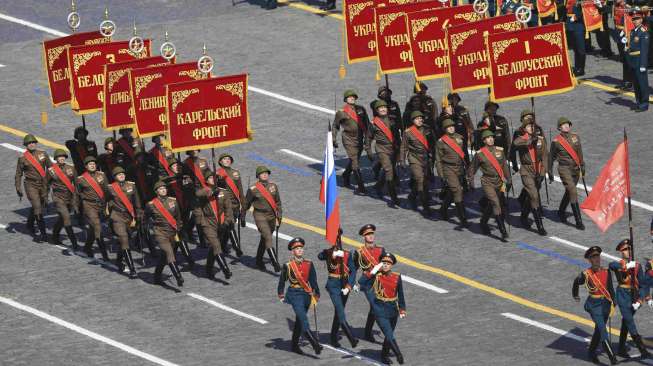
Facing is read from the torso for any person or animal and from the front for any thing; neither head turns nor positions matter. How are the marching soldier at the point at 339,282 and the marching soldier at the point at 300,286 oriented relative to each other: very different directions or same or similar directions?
same or similar directions

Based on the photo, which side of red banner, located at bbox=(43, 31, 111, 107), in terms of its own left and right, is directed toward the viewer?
front

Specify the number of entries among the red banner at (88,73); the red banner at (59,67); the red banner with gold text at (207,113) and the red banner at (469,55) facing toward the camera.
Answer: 4

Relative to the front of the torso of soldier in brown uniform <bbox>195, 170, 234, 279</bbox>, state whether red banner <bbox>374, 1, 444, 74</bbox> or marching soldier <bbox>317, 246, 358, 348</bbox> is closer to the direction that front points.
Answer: the marching soldier

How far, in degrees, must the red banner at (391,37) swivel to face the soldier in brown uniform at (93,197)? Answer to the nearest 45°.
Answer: approximately 45° to its right

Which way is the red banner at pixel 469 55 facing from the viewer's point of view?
toward the camera

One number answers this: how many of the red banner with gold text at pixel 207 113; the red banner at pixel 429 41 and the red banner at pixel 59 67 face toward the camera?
3

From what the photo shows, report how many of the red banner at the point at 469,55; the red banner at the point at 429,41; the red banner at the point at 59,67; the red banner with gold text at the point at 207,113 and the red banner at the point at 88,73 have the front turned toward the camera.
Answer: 5
